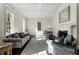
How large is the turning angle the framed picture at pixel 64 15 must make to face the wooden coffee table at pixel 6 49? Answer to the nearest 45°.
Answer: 0° — it already faces it

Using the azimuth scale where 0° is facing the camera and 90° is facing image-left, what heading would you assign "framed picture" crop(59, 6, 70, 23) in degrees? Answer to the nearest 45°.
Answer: approximately 45°

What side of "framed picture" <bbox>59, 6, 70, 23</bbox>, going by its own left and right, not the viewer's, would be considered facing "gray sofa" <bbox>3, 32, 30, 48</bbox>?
front
